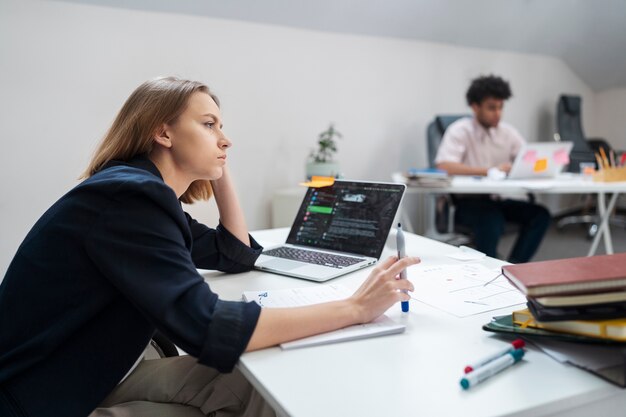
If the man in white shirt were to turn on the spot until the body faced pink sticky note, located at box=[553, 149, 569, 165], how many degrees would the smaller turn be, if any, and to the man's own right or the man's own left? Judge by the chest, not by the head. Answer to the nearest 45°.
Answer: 0° — they already face it

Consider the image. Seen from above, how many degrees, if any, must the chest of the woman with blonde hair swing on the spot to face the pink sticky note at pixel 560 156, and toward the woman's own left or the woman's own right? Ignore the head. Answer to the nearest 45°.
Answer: approximately 45° to the woman's own left

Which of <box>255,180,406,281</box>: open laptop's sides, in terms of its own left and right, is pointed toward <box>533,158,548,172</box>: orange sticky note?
back

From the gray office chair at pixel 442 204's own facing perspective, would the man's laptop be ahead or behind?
ahead

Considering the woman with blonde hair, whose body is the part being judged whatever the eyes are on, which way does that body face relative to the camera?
to the viewer's right

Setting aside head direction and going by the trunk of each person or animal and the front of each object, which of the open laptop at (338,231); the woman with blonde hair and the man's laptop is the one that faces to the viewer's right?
the woman with blonde hair

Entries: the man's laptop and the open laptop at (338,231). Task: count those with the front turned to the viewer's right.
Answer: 0

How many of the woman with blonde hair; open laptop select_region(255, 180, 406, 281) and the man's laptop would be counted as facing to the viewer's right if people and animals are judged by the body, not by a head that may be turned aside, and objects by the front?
1

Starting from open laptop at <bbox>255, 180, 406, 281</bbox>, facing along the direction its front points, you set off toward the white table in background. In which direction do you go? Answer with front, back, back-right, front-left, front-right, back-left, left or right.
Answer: back

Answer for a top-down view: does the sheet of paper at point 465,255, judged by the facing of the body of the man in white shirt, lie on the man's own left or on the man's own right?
on the man's own right

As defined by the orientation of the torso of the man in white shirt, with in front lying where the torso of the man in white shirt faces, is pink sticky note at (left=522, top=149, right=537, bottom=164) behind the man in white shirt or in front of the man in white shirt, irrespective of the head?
in front

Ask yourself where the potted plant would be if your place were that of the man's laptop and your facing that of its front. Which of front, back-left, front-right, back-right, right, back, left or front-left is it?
front-left

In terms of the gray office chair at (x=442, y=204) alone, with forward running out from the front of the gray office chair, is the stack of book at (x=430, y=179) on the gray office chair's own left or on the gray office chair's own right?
on the gray office chair's own right

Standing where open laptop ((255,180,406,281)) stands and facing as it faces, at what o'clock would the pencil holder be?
The pencil holder is roughly at 6 o'clock from the open laptop.

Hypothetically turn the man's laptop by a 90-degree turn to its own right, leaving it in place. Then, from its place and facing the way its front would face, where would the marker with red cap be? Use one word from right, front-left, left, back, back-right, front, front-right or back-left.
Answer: back-right

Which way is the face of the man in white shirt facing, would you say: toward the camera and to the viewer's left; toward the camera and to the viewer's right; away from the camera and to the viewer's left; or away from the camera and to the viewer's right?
toward the camera and to the viewer's right

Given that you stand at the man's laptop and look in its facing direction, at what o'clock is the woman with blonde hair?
The woman with blonde hair is roughly at 8 o'clock from the man's laptop.

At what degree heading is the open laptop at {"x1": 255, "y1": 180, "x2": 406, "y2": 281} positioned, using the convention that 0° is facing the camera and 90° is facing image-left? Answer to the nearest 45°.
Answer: approximately 45°
